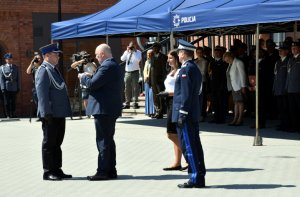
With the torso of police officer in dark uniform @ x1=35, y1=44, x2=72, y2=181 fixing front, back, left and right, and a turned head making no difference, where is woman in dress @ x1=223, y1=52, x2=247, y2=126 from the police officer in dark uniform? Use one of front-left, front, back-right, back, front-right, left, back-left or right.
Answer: front-left

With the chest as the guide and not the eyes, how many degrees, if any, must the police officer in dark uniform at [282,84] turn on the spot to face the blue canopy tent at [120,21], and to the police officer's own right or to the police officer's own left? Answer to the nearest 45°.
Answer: approximately 45° to the police officer's own right

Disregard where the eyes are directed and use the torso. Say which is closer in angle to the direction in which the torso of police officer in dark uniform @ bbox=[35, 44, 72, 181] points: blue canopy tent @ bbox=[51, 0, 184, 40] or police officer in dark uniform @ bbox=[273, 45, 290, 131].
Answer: the police officer in dark uniform

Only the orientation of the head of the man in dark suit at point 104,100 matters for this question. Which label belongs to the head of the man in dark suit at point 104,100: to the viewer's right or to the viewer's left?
to the viewer's left

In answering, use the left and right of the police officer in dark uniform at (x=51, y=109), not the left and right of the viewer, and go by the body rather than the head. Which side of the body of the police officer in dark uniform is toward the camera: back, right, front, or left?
right

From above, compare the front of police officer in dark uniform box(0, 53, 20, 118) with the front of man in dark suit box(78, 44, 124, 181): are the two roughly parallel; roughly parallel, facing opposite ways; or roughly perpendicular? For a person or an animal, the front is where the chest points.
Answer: roughly perpendicular

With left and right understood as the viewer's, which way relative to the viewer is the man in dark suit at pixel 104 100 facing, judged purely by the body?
facing to the left of the viewer

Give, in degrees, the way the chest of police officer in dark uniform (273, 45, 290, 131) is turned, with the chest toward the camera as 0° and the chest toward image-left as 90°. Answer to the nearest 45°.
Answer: approximately 45°

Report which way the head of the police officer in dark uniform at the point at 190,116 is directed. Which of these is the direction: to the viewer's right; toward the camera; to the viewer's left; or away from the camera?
to the viewer's left

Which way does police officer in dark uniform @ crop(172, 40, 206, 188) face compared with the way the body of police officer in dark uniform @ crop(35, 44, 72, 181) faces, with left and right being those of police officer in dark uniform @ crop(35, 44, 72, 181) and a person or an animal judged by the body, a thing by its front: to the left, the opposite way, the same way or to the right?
the opposite way

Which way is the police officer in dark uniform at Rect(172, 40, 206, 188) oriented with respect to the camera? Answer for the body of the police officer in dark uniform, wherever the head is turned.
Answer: to the viewer's left

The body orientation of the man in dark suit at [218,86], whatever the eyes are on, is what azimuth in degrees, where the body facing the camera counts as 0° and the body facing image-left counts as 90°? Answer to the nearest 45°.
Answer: approximately 45°
